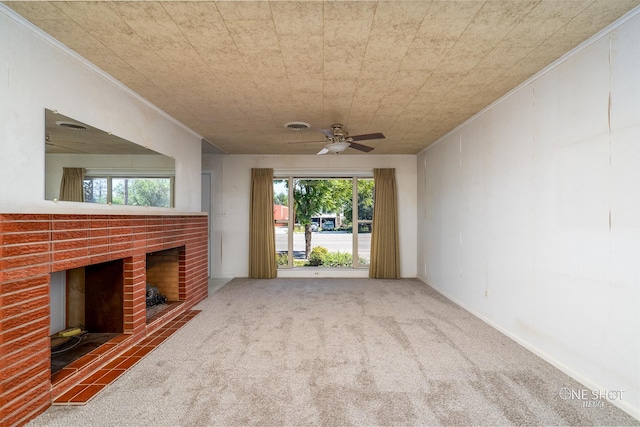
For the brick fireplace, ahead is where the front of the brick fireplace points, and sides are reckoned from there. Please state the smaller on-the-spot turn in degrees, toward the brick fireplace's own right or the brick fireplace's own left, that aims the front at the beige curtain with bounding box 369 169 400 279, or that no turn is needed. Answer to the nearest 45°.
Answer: approximately 45° to the brick fireplace's own left

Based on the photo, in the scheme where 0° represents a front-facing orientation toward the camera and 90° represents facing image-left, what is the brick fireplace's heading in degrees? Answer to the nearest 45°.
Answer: approximately 315°

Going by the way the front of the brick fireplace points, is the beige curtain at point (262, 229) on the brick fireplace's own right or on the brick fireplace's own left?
on the brick fireplace's own left
